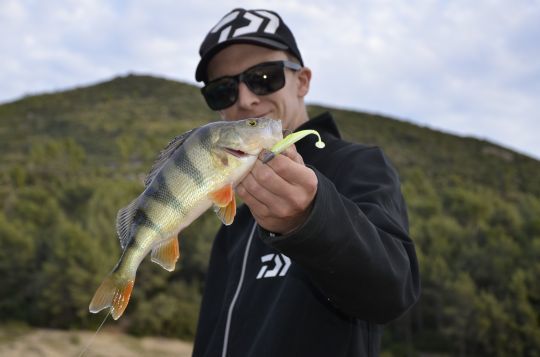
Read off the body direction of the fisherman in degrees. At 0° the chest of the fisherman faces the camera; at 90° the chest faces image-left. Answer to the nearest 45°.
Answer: approximately 45°
